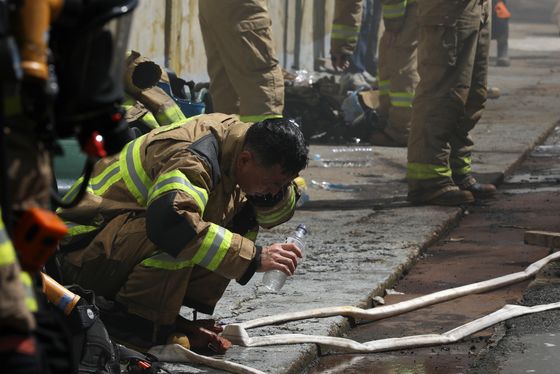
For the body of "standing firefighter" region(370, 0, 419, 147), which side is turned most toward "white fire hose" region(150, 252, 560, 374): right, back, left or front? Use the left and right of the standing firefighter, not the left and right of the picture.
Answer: left

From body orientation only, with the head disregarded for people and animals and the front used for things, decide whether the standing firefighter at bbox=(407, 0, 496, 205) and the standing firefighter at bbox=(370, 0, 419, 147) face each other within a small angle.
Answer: no

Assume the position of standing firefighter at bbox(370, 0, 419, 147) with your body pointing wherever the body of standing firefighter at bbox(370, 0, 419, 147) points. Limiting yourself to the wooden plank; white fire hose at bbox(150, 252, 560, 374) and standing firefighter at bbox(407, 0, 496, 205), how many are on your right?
0

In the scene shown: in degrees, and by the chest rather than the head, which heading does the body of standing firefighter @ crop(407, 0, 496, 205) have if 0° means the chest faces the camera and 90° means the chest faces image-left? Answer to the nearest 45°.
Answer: approximately 270°

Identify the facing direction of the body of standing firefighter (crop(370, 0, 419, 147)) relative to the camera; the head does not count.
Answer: to the viewer's left

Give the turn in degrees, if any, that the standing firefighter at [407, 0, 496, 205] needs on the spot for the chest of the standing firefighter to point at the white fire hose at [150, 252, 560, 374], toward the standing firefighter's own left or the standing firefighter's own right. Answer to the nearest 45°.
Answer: approximately 90° to the standing firefighter's own right
